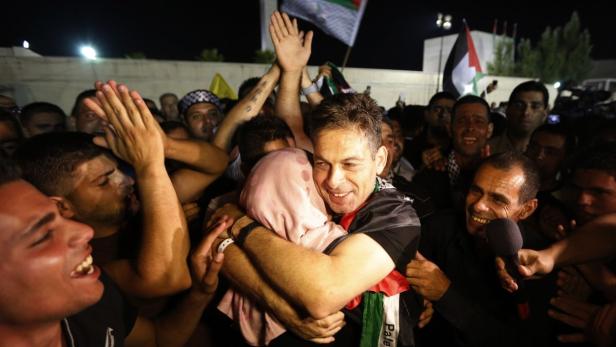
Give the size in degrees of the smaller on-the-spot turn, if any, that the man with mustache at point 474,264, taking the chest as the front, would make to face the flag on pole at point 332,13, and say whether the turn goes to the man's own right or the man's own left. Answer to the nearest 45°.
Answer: approximately 90° to the man's own right

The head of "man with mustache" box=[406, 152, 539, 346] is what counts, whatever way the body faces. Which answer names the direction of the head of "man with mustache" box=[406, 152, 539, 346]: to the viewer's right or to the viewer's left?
to the viewer's left

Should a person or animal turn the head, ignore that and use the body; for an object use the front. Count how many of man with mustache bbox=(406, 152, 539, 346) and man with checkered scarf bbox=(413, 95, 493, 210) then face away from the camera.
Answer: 0

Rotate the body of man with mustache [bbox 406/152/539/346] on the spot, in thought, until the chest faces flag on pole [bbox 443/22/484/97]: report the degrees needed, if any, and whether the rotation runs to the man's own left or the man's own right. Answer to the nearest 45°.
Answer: approximately 135° to the man's own right

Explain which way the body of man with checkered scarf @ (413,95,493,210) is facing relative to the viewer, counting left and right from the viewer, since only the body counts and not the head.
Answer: facing the viewer

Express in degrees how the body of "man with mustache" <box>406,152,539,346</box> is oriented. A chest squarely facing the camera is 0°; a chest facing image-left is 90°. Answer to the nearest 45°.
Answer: approximately 45°

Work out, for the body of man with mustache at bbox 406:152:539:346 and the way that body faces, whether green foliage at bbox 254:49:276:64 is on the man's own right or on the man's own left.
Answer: on the man's own right

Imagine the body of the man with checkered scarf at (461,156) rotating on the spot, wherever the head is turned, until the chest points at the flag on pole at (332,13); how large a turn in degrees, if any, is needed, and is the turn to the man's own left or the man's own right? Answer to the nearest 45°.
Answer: approximately 135° to the man's own right

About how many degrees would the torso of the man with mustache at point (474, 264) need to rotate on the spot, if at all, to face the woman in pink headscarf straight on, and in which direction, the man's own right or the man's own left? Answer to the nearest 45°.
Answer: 0° — they already face them

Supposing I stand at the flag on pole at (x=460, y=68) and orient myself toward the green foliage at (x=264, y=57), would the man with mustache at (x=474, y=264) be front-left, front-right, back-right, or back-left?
back-left

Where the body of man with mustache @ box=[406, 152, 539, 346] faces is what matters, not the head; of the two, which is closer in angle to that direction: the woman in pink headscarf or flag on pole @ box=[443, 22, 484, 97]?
the woman in pink headscarf

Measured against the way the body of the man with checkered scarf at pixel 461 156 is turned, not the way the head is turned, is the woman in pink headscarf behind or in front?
in front

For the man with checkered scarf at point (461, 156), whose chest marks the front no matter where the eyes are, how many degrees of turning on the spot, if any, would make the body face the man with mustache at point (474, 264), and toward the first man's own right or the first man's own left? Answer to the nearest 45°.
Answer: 0° — they already face them

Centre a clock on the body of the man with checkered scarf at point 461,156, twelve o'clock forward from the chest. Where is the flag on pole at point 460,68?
The flag on pole is roughly at 6 o'clock from the man with checkered scarf.
